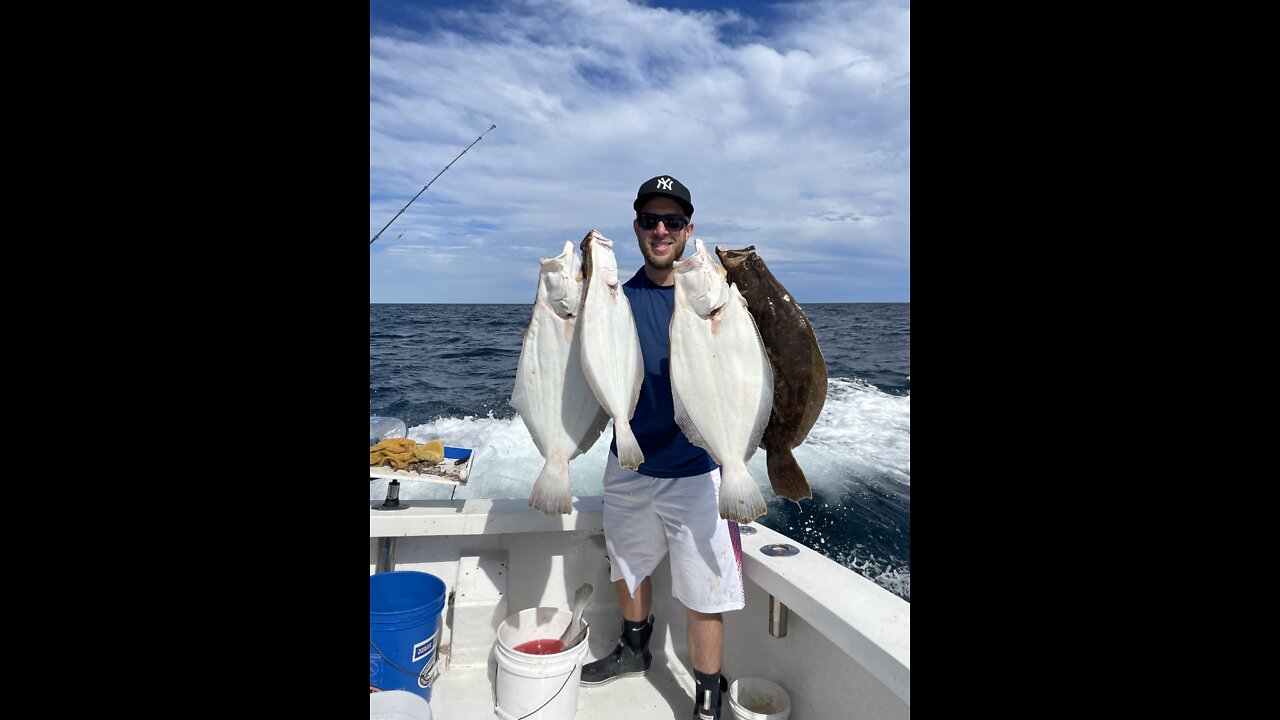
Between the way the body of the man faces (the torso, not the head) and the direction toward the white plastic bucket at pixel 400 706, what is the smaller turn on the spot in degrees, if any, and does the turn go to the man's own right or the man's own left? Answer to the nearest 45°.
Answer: approximately 45° to the man's own right

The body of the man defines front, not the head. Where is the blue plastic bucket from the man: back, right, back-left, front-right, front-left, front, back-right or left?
right

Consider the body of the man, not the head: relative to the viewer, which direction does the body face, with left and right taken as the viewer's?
facing the viewer

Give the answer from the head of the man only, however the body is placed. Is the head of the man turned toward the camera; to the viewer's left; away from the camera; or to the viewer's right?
toward the camera
